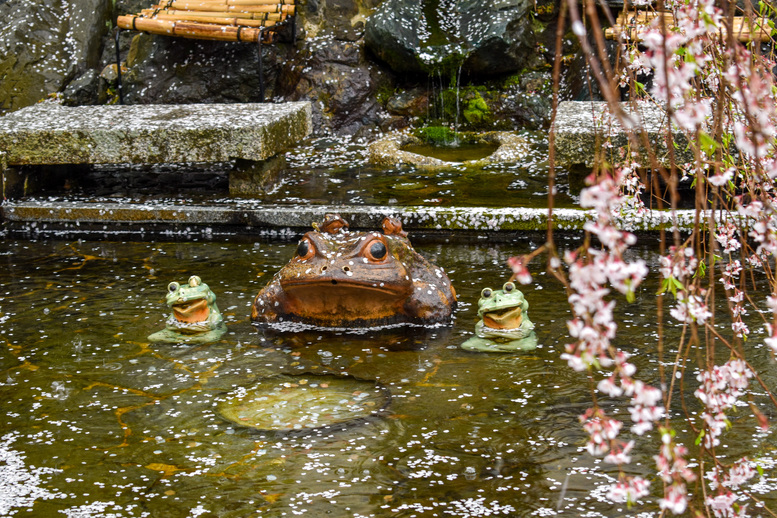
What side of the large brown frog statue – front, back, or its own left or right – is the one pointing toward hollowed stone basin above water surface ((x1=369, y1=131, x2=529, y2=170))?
back

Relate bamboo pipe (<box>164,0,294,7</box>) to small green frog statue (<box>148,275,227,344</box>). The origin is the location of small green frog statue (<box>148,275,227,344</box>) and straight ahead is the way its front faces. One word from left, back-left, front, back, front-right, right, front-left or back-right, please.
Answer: back-right

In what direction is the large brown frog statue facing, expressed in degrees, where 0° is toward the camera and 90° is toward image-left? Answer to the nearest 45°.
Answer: approximately 0°

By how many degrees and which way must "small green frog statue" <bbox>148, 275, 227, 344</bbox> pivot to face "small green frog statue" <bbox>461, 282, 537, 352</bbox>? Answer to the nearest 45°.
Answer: approximately 135° to its left

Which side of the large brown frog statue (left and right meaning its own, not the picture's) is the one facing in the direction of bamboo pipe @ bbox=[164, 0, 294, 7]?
back

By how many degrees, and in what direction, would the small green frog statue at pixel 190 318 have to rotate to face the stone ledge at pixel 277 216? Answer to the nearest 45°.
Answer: approximately 135° to its right

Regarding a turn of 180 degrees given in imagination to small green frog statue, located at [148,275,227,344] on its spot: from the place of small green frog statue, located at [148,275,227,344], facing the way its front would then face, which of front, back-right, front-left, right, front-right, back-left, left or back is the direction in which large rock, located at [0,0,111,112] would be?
front-left

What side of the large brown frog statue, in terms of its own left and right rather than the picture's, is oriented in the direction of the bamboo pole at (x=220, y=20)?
back

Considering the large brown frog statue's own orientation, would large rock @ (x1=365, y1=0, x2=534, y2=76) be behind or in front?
behind
